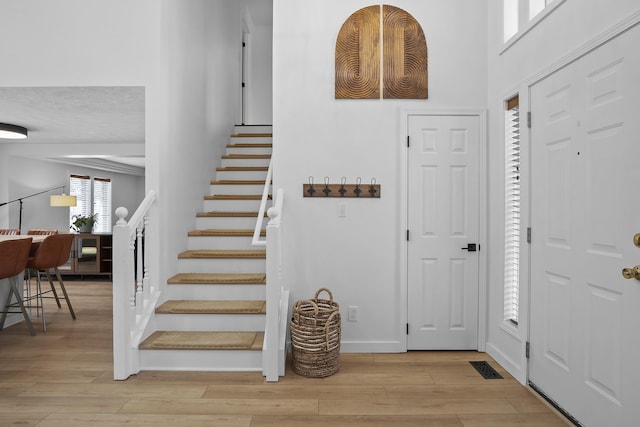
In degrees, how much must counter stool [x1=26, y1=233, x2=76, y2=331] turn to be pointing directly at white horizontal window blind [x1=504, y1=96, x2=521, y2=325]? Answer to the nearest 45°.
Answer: approximately 180°

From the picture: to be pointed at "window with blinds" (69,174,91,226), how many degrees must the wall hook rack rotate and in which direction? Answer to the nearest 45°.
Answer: approximately 135° to its right

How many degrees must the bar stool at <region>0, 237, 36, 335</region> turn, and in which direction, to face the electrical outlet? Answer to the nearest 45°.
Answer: approximately 180°

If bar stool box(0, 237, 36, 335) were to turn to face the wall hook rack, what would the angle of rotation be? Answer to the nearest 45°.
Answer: approximately 180°

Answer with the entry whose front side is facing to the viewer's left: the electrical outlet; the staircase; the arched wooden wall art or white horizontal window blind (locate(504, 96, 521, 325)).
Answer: the white horizontal window blind

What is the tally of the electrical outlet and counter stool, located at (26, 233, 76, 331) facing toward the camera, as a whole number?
1

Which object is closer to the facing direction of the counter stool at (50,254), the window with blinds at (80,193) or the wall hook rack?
the window with blinds

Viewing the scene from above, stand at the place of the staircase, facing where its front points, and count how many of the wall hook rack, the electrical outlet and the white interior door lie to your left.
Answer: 3

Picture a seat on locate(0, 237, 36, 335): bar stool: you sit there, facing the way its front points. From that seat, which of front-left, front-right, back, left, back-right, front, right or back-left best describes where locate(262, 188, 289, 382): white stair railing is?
back

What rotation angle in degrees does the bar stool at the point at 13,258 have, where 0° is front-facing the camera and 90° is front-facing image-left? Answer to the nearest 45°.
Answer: approximately 135°

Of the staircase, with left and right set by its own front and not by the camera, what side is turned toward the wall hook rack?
left

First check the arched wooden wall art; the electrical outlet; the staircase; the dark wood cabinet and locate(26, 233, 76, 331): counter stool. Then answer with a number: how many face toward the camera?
4

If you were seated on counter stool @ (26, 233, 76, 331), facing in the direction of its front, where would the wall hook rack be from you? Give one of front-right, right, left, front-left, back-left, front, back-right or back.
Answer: back
